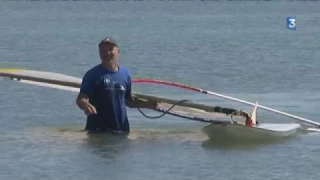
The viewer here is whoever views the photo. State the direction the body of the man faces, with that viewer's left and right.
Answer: facing the viewer and to the right of the viewer
